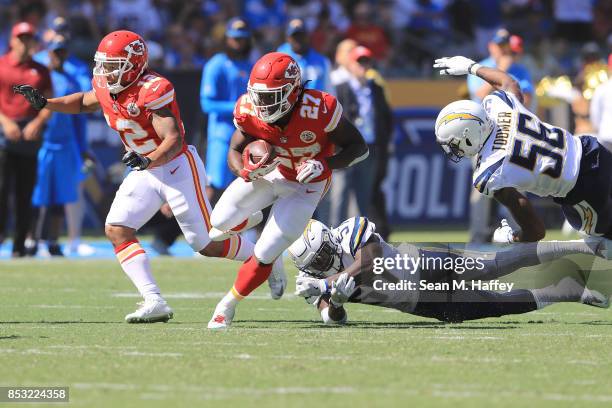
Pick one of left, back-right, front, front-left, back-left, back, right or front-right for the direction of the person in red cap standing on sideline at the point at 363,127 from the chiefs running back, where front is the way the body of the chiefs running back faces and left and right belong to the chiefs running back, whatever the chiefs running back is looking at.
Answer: back-right

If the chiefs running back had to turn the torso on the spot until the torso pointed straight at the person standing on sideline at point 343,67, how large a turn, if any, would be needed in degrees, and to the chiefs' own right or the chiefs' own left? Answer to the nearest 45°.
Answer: approximately 135° to the chiefs' own right

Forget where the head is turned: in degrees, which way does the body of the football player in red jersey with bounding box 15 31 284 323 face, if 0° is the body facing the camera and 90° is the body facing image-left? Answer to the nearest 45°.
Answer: approximately 45°

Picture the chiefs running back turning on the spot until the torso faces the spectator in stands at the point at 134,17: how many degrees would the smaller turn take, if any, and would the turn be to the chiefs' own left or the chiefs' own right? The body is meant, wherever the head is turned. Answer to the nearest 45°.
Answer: approximately 135° to the chiefs' own right

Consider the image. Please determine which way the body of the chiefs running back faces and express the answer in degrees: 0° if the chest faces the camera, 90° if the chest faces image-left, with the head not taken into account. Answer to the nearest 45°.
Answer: approximately 45°

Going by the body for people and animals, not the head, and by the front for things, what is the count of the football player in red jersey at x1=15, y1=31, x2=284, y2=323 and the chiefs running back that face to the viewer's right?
0

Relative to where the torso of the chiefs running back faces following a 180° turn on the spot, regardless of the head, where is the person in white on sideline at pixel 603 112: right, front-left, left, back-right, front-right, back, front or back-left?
front

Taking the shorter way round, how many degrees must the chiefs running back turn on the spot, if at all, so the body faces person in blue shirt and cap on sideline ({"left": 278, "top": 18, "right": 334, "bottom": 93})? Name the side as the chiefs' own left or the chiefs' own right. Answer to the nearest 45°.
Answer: approximately 135° to the chiefs' own right

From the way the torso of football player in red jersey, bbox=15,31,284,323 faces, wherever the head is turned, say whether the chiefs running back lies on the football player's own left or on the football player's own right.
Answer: on the football player's own left
